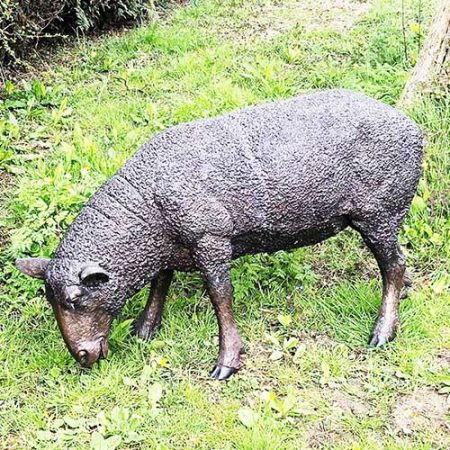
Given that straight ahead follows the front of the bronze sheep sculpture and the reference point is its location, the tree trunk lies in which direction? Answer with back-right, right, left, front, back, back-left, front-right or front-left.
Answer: back

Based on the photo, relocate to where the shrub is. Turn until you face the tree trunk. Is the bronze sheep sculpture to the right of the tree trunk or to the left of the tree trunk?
right

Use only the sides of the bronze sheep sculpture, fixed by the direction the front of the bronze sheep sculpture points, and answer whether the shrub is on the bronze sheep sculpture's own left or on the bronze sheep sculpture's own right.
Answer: on the bronze sheep sculpture's own right

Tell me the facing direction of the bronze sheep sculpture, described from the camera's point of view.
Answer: facing the viewer and to the left of the viewer
